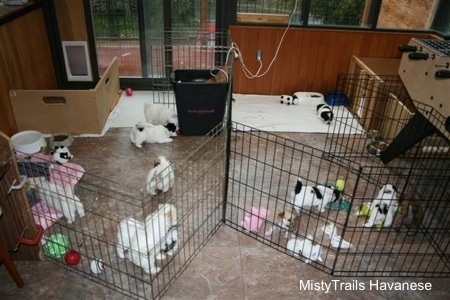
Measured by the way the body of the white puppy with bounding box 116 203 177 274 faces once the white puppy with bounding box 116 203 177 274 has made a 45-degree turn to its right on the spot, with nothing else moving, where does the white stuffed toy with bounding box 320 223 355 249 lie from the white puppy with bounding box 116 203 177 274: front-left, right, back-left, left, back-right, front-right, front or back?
front-left

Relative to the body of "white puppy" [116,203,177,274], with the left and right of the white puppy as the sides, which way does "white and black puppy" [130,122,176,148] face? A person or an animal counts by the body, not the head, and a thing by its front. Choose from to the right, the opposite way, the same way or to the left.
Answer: the same way

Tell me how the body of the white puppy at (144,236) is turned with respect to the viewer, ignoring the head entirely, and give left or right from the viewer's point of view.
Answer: facing to the right of the viewer

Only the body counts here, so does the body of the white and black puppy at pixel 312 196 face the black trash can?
no

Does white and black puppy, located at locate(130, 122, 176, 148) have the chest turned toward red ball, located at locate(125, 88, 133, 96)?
no

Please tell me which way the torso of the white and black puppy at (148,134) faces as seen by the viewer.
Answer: to the viewer's right
